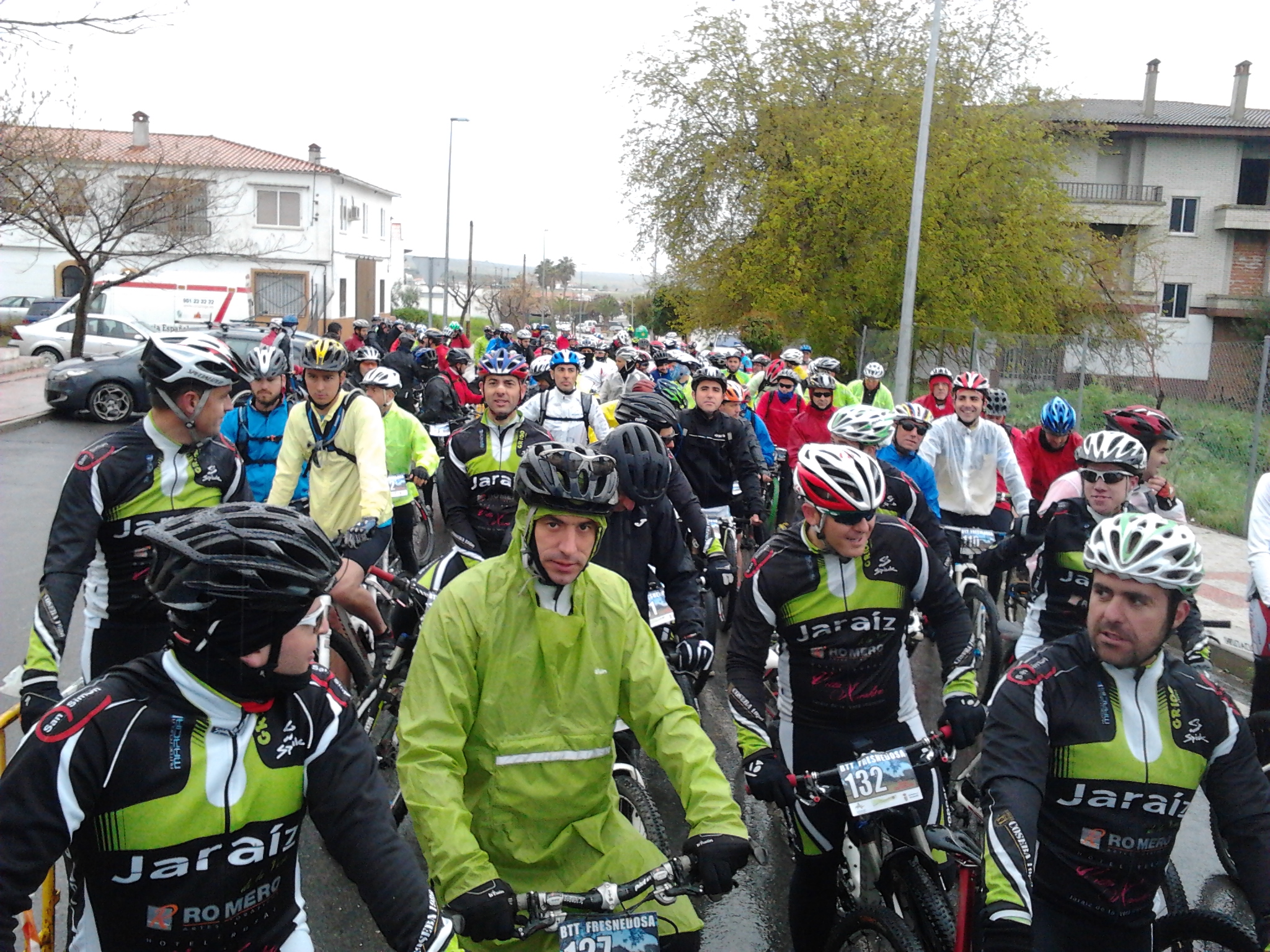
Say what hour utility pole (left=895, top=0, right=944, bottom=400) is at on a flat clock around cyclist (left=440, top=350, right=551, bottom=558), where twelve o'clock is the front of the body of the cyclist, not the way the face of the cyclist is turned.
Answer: The utility pole is roughly at 7 o'clock from the cyclist.

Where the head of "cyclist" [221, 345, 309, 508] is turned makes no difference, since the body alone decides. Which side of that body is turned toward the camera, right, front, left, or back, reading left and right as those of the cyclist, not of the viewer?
front

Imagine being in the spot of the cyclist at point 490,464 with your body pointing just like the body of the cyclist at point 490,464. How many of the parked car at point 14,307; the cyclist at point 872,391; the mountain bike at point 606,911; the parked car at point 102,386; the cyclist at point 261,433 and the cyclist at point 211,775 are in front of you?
2

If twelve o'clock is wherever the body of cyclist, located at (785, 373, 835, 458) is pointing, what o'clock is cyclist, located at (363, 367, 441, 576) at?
cyclist, located at (363, 367, 441, 576) is roughly at 2 o'clock from cyclist, located at (785, 373, 835, 458).

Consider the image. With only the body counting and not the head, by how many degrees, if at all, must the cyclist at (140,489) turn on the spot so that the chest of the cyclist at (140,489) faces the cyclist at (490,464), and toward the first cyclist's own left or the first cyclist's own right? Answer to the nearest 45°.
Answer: approximately 90° to the first cyclist's own left

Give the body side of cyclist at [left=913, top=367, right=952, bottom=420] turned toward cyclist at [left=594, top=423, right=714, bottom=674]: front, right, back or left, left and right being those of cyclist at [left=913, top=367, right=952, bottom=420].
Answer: front

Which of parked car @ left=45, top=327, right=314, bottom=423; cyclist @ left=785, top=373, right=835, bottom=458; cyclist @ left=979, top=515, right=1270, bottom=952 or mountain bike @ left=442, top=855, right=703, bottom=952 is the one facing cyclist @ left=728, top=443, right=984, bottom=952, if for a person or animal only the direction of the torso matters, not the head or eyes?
cyclist @ left=785, top=373, right=835, bottom=458

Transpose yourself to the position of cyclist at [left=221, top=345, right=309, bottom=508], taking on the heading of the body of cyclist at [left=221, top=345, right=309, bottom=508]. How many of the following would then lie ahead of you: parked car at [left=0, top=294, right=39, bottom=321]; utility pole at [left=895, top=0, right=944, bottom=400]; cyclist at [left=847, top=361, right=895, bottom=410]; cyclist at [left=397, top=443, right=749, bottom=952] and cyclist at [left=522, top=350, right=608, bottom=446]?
1

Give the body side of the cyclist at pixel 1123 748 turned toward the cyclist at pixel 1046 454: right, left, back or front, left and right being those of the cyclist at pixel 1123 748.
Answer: back

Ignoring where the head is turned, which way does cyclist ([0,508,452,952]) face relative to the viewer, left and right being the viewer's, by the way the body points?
facing the viewer and to the right of the viewer

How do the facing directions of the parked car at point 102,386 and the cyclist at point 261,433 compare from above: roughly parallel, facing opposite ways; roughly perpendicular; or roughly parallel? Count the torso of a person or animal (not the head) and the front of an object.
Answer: roughly perpendicular

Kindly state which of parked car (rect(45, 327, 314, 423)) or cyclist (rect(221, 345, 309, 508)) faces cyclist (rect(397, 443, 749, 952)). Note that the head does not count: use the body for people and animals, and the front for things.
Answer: cyclist (rect(221, 345, 309, 508))

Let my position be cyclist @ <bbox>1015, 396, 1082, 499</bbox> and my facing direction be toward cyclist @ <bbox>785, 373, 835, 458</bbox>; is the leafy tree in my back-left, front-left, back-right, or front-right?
front-right

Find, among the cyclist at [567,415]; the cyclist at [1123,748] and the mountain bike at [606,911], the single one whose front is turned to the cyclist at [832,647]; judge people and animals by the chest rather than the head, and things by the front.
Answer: the cyclist at [567,415]

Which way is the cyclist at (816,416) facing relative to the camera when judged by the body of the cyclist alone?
toward the camera

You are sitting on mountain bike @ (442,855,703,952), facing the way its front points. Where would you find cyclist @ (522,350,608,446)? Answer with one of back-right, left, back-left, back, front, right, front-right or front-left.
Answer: back
